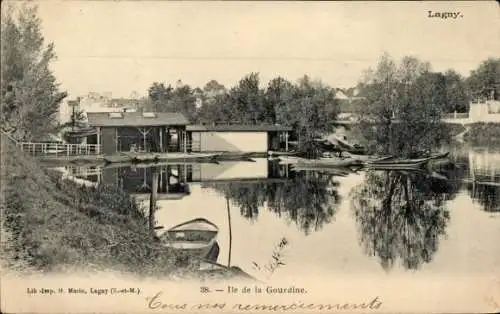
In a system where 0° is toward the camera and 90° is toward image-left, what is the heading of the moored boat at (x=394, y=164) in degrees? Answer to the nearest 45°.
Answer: approximately 270°
